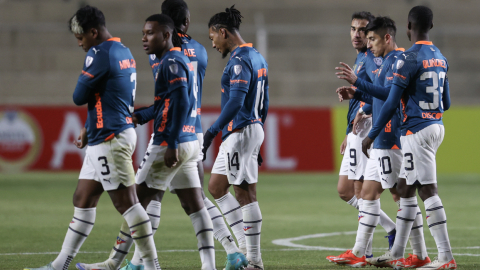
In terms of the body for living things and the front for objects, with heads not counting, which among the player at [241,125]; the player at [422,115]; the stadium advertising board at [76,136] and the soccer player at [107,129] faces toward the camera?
the stadium advertising board

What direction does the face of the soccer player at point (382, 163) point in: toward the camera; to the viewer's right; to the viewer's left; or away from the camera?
to the viewer's left

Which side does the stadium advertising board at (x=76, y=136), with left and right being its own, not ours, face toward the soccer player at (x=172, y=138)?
front

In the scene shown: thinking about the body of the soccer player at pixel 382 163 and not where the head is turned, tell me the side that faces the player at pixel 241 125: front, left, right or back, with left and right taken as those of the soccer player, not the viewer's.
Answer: front

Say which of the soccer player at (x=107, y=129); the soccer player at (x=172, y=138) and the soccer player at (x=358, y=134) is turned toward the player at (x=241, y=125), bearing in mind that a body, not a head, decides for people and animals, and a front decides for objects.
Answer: the soccer player at (x=358, y=134)

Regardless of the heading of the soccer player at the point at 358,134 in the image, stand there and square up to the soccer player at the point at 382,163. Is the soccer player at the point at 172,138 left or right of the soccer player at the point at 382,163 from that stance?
right

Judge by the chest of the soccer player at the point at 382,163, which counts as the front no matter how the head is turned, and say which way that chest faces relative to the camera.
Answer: to the viewer's left
